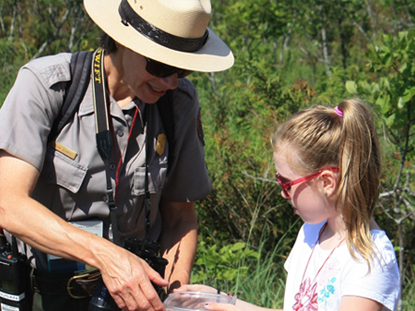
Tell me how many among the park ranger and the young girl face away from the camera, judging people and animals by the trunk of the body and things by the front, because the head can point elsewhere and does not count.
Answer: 0

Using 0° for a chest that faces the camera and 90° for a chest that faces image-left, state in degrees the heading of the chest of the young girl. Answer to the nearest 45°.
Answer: approximately 45°

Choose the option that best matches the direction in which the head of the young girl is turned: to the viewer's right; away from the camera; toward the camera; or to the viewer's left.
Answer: to the viewer's left

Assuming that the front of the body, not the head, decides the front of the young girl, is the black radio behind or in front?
in front

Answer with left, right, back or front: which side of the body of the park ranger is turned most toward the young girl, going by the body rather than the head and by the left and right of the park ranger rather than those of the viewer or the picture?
front

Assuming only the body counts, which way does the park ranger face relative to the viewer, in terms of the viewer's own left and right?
facing the viewer and to the right of the viewer

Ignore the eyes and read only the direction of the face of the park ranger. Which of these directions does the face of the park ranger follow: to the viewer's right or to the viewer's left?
to the viewer's right
